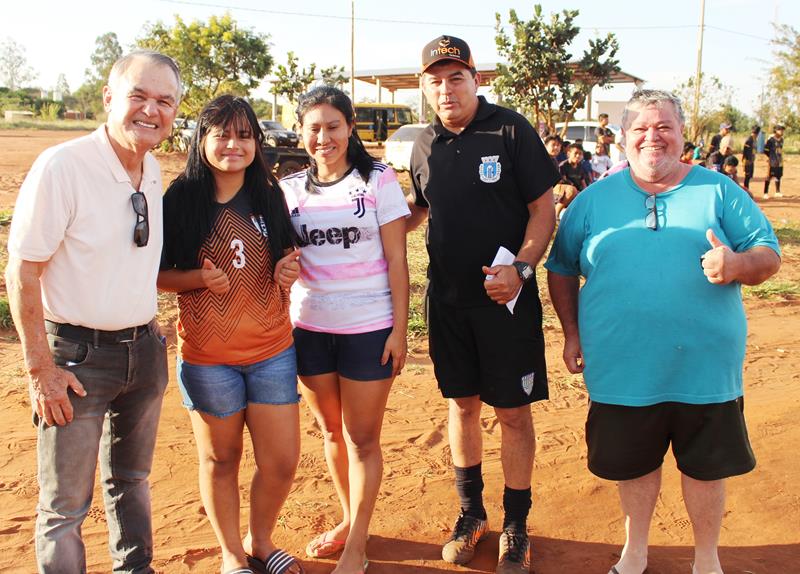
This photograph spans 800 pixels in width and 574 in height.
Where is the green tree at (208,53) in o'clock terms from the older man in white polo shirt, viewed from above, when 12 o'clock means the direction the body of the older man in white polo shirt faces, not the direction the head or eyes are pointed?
The green tree is roughly at 8 o'clock from the older man in white polo shirt.

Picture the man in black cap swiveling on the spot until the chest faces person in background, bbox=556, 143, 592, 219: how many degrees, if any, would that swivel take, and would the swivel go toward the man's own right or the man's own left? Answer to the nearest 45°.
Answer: approximately 135° to the man's own right

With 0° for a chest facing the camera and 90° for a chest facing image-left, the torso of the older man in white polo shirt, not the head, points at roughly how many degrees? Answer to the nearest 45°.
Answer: approximately 315°

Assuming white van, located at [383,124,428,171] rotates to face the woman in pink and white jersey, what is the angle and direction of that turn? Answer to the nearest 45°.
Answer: approximately 45° to its left

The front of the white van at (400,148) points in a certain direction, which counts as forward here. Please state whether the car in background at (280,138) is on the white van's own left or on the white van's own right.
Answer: on the white van's own right

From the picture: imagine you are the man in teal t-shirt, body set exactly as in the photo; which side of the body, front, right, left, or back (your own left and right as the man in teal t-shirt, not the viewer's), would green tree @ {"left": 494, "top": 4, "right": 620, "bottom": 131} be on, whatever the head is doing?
back

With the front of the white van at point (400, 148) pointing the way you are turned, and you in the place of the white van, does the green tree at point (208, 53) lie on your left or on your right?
on your right

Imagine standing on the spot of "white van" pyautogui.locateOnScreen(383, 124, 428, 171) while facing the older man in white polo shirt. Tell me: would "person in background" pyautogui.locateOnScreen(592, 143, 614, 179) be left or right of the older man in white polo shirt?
left

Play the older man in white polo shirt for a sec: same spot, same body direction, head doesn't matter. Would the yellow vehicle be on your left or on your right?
on your left
